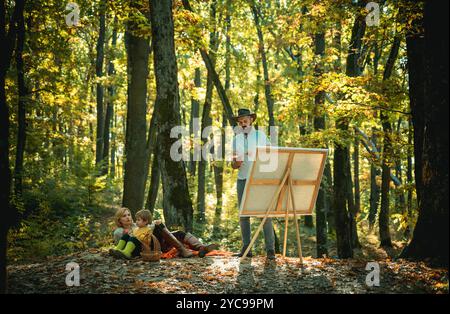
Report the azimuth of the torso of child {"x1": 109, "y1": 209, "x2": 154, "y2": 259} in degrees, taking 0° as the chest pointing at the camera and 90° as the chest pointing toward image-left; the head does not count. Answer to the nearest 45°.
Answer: approximately 45°

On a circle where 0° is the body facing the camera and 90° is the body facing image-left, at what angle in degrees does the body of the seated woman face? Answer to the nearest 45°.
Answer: approximately 315°

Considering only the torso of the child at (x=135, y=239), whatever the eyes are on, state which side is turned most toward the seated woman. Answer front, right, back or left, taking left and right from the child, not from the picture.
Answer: back

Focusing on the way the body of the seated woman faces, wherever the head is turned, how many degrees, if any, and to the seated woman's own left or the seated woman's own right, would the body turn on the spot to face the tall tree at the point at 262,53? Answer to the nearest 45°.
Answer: approximately 135° to the seated woman's own left

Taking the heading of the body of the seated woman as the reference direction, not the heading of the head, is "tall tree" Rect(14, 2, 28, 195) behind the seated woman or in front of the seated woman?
behind
